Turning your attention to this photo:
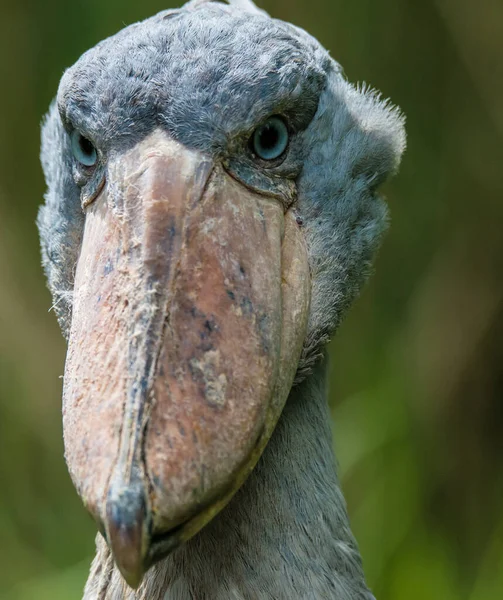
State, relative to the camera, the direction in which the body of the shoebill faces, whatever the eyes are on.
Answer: toward the camera
